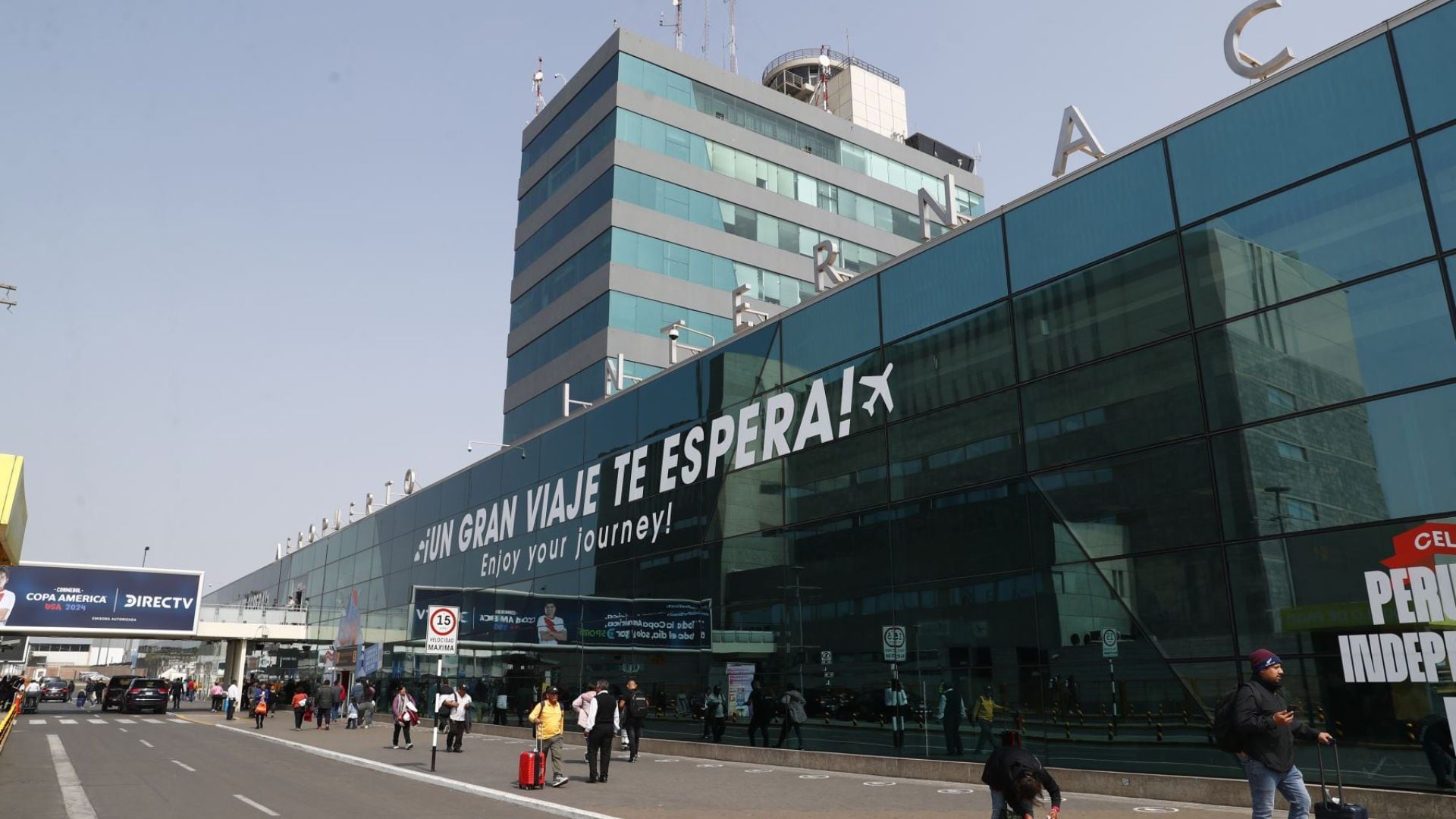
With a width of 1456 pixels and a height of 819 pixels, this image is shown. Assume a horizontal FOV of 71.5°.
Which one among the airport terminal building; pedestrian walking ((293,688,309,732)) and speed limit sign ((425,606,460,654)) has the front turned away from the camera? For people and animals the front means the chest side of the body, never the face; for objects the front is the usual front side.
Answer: the pedestrian walking

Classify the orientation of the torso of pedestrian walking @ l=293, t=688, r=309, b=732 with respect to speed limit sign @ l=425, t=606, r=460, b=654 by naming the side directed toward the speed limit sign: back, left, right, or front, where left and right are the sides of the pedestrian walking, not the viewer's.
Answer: back

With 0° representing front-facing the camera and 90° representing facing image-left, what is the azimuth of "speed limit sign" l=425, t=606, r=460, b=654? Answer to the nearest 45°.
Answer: approximately 0°

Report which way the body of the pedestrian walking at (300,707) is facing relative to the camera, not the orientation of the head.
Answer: away from the camera

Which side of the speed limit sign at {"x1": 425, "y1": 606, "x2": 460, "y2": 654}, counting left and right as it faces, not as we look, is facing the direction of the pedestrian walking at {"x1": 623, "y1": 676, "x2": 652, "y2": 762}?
left
